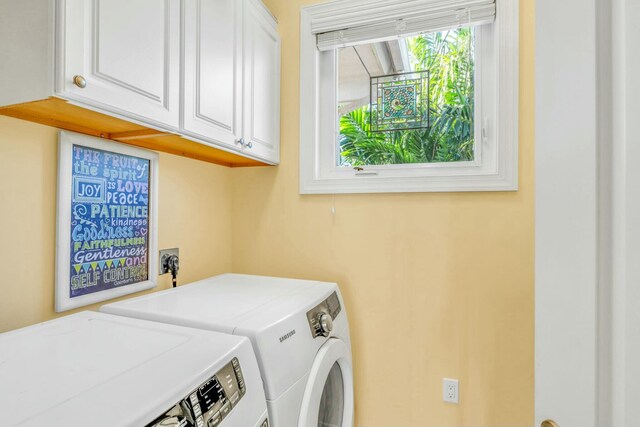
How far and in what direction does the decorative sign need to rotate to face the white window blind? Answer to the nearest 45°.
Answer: approximately 45° to its left

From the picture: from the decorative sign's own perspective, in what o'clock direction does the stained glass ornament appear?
The stained glass ornament is roughly at 11 o'clock from the decorative sign.

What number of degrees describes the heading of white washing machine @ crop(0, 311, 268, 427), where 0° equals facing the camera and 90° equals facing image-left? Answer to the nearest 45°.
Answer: approximately 315°

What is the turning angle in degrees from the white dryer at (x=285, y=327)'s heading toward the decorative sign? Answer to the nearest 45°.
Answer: approximately 180°

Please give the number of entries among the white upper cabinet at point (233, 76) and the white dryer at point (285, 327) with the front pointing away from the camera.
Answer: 0

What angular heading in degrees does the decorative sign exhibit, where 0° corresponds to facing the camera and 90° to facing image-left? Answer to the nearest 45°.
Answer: approximately 315°

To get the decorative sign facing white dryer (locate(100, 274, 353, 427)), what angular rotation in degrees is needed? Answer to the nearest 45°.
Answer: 0° — it already faces it
